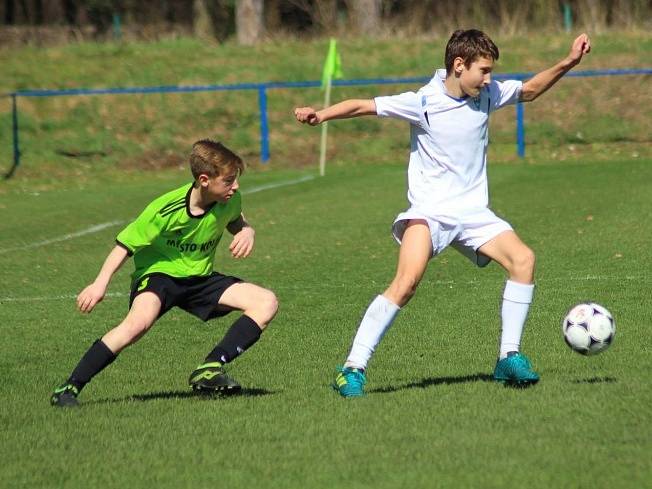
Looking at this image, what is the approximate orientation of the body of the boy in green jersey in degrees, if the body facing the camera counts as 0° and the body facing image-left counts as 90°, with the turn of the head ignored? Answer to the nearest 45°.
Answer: approximately 315°

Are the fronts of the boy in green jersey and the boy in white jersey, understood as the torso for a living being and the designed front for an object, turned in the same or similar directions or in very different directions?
same or similar directions

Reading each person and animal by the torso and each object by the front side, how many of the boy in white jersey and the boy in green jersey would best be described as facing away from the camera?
0

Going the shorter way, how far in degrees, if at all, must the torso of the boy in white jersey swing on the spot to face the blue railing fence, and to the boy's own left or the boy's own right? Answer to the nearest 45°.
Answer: approximately 135° to the boy's own left

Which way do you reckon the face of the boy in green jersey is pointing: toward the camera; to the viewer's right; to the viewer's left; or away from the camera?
to the viewer's right

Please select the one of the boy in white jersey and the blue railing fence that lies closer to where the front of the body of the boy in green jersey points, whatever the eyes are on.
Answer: the boy in white jersey

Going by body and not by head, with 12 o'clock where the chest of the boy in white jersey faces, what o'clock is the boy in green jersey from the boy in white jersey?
The boy in green jersey is roughly at 4 o'clock from the boy in white jersey.

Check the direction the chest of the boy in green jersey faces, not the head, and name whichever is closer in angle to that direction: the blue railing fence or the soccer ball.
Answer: the soccer ball

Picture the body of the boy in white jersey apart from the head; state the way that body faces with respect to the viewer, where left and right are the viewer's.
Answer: facing the viewer and to the right of the viewer

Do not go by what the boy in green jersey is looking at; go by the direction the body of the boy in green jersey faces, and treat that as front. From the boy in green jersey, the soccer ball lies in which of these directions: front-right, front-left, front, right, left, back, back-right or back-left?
front-left
